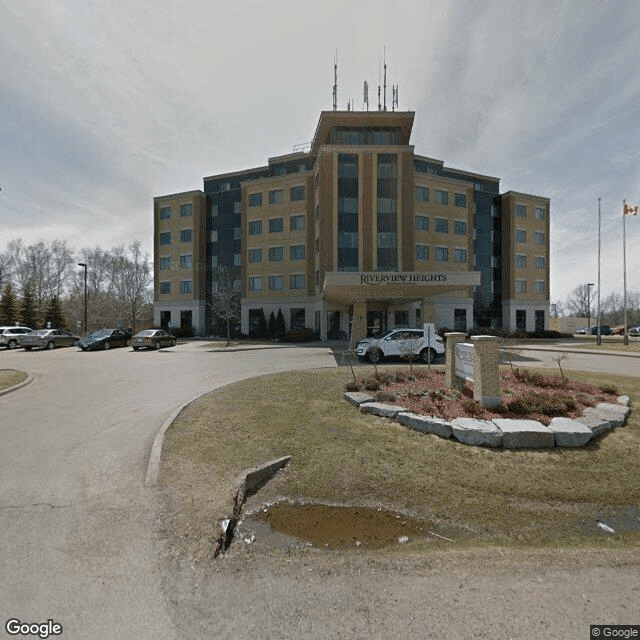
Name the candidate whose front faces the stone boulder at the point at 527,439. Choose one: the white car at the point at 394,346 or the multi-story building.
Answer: the multi-story building

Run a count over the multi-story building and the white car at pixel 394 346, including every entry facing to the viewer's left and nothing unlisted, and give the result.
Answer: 1

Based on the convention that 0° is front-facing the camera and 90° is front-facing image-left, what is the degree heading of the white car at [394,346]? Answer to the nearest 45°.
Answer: approximately 90°

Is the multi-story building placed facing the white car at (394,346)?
yes

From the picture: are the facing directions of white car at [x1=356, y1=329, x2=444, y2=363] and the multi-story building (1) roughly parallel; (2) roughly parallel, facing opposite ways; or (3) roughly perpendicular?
roughly perpendicular

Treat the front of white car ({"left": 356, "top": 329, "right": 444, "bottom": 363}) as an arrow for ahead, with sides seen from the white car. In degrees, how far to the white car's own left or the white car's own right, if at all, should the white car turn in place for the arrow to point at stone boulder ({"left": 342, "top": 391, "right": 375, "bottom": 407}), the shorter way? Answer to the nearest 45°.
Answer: approximately 90° to the white car's own left

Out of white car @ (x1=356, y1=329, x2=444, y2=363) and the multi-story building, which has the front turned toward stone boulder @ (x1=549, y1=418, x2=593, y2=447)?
the multi-story building

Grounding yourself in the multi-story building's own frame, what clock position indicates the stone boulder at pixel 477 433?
The stone boulder is roughly at 12 o'clock from the multi-story building.

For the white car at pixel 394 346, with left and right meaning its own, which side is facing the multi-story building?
right

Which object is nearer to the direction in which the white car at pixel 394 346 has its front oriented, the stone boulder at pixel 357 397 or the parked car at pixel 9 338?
the parked car

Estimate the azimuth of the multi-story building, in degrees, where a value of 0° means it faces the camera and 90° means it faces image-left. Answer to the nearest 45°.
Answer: approximately 0°
